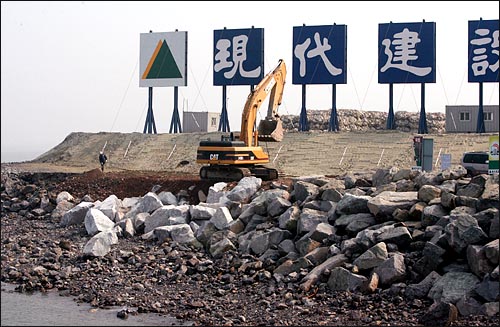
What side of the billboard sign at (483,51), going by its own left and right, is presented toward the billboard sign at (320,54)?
right

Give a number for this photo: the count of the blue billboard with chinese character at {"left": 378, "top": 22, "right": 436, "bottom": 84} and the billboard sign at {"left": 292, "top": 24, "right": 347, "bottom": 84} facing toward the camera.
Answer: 2

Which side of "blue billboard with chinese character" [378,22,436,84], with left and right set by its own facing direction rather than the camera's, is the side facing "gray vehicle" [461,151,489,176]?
front

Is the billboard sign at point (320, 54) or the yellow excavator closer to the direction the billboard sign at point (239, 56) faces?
the yellow excavator

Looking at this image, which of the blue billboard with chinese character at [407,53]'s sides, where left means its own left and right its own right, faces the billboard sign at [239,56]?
right

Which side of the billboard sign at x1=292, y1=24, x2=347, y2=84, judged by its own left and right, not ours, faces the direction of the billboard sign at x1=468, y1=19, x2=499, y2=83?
left

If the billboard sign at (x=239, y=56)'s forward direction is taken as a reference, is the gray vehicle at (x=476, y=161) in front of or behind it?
in front

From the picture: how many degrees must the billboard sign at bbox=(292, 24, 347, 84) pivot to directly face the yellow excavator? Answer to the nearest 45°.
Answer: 0° — it already faces it

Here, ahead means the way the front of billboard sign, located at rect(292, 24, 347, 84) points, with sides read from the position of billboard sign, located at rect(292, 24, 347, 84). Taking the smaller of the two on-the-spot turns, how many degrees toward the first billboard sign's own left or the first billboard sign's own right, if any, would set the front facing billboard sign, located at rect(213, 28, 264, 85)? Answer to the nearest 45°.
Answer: approximately 90° to the first billboard sign's own right

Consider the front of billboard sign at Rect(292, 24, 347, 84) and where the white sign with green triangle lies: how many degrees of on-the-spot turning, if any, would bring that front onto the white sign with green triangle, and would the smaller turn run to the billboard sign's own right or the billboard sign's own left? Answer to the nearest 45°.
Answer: approximately 90° to the billboard sign's own right

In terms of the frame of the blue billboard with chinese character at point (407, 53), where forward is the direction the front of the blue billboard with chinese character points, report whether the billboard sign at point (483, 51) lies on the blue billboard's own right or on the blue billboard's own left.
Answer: on the blue billboard's own left

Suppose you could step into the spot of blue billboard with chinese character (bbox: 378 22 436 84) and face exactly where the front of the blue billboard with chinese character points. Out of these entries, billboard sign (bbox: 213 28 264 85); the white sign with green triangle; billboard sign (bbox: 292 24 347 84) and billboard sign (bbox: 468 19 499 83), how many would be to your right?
3
